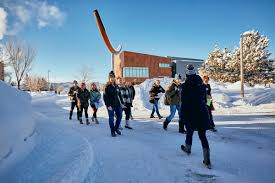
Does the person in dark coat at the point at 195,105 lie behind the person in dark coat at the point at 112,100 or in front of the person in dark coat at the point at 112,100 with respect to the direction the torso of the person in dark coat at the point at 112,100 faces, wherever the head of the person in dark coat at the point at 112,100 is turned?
in front

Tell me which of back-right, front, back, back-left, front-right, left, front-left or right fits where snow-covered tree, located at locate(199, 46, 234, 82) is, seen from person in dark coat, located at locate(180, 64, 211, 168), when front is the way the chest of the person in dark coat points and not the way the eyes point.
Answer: front-right

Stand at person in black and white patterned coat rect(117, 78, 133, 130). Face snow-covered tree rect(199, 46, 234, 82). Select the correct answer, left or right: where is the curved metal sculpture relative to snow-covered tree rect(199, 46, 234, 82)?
left

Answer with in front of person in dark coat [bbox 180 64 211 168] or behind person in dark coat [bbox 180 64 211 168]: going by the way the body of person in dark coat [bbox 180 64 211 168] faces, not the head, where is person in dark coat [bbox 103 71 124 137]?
in front

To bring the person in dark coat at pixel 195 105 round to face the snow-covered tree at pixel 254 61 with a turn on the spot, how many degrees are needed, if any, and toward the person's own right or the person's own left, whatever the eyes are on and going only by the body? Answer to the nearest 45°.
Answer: approximately 45° to the person's own right

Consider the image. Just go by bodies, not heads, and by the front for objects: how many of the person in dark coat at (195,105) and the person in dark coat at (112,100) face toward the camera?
1

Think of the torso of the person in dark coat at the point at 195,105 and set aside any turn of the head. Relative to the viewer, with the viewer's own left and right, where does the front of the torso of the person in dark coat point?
facing away from the viewer and to the left of the viewer

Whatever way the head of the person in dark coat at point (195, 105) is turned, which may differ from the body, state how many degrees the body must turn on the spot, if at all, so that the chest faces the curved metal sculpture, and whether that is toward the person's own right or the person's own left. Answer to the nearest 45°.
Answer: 0° — they already face it
